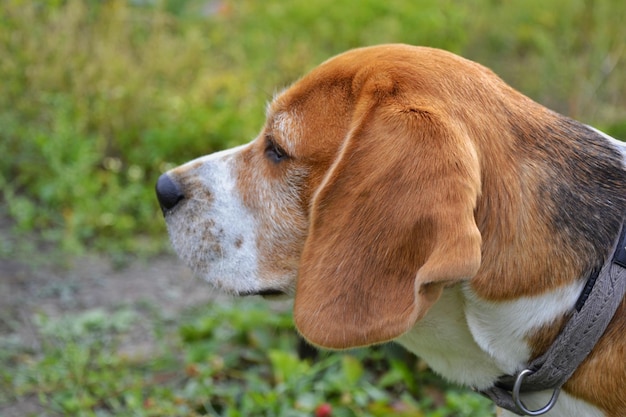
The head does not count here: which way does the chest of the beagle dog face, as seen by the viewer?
to the viewer's left
